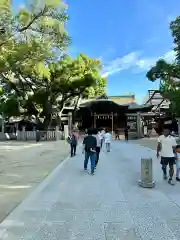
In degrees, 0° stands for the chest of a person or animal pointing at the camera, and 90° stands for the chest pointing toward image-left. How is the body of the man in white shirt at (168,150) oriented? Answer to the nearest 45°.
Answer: approximately 0°

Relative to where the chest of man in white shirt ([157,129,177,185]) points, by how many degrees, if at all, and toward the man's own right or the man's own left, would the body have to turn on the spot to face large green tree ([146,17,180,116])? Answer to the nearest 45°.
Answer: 0° — they already face it

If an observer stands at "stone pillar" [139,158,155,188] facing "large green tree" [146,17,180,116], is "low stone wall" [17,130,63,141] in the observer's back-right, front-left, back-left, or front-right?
front-left

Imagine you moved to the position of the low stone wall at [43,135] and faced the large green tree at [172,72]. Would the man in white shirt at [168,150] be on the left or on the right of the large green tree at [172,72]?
right
